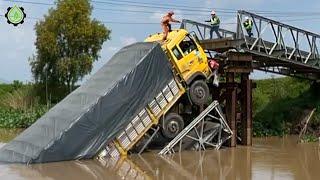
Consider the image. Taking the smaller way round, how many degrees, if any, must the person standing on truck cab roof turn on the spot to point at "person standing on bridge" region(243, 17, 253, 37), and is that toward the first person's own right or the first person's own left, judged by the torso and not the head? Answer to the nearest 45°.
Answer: approximately 45° to the first person's own left

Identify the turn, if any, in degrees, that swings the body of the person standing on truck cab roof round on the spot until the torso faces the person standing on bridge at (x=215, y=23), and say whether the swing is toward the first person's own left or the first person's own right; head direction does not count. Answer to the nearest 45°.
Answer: approximately 45° to the first person's own left
